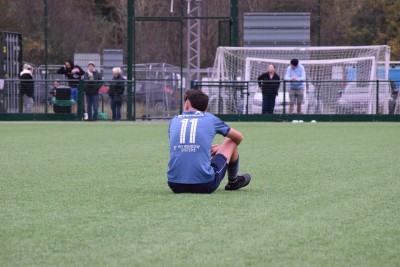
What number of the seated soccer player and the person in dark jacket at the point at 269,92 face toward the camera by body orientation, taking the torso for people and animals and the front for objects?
1

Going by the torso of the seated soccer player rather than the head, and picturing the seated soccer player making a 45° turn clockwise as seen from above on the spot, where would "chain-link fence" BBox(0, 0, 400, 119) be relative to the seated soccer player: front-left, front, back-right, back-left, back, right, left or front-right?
left

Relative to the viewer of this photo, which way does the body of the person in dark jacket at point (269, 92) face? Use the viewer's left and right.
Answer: facing the viewer

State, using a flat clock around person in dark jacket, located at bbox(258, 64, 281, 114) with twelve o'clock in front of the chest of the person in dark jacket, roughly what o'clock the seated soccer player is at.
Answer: The seated soccer player is roughly at 12 o'clock from the person in dark jacket.

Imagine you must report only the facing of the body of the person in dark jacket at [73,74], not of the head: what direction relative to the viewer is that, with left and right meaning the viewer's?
facing the viewer and to the left of the viewer

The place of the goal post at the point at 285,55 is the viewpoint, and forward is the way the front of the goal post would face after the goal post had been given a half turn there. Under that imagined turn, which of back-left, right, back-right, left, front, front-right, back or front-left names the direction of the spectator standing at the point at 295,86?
back

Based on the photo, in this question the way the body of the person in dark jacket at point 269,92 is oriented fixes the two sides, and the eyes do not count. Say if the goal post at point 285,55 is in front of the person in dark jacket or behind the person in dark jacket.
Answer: behind

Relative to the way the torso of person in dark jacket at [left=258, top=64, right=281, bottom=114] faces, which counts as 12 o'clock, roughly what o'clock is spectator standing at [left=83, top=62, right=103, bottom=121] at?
The spectator standing is roughly at 3 o'clock from the person in dark jacket.

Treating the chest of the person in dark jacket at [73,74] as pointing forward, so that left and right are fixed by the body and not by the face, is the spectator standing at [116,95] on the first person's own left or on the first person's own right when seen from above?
on the first person's own left

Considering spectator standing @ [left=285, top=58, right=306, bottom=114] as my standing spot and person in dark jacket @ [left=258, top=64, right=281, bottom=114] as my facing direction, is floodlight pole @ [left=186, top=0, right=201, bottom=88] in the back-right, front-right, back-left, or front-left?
front-right

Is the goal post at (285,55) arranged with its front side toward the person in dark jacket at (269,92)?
yes

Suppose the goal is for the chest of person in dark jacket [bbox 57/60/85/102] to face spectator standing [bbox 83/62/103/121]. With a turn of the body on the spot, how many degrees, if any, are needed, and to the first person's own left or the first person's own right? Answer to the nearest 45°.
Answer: approximately 90° to the first person's own left

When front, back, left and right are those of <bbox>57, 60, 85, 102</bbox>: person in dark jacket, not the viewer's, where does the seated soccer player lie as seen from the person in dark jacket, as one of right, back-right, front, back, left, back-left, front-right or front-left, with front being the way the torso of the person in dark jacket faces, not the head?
front-left

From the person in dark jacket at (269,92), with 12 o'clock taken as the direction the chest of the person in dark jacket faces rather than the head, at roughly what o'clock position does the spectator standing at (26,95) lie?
The spectator standing is roughly at 3 o'clock from the person in dark jacket.

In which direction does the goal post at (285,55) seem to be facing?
toward the camera
